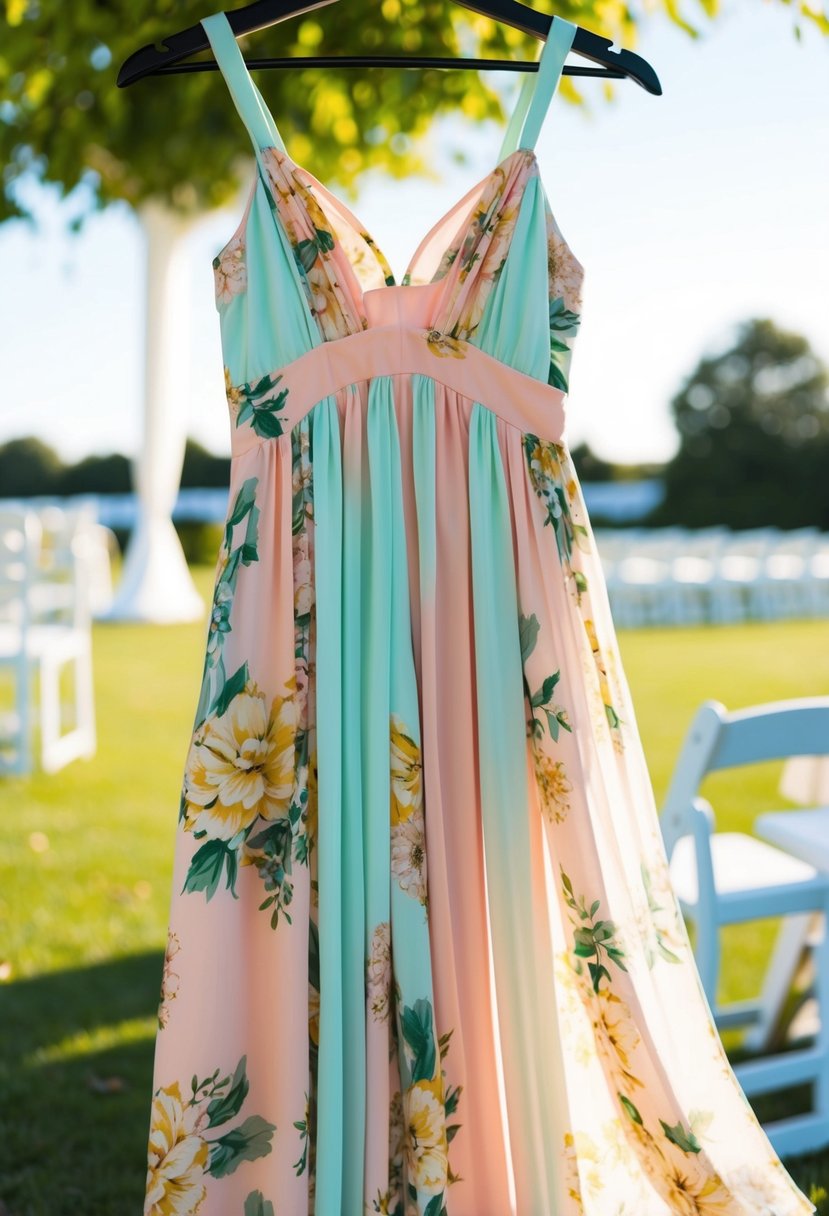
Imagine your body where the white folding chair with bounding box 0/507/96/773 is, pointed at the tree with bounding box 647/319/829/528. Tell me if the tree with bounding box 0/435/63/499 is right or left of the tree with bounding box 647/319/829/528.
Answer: left

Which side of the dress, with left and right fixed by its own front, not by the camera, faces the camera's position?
front

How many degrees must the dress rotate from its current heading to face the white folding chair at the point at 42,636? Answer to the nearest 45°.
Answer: approximately 135° to its right

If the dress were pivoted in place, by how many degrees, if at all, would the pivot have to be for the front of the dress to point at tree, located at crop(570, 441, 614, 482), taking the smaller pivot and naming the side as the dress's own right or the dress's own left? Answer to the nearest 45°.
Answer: approximately 180°

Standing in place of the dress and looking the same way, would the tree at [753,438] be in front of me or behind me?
behind

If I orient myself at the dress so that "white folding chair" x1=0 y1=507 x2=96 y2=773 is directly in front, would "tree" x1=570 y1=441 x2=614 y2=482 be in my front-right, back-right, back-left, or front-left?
front-right

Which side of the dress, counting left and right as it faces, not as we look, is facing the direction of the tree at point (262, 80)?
back

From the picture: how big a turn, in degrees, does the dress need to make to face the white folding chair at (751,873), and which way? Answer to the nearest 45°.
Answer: approximately 135° to its left

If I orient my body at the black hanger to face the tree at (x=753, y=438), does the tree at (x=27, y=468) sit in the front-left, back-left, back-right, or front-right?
front-left
